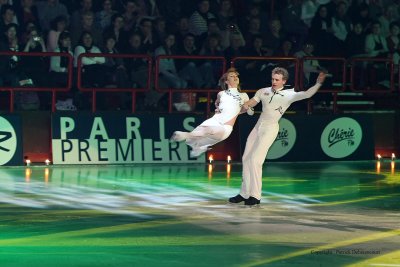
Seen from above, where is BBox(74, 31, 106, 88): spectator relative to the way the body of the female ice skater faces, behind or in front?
behind

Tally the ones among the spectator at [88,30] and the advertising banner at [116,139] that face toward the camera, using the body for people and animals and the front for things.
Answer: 2

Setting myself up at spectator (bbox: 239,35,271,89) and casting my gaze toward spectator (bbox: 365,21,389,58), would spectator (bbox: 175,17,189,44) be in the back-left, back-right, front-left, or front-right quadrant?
back-left

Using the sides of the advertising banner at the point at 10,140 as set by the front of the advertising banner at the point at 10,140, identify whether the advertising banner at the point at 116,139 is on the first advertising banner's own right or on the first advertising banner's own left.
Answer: on the first advertising banner's own left

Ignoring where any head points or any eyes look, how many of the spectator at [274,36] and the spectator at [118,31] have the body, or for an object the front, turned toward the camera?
2

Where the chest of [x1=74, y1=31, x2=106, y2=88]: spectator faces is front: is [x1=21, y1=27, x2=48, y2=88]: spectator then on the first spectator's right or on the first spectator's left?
on the first spectator's right

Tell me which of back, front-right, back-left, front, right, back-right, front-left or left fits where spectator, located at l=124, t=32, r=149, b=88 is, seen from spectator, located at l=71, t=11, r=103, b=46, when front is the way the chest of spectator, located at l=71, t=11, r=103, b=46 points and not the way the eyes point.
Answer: left

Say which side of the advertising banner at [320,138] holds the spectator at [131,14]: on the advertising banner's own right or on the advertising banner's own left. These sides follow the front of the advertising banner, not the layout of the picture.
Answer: on the advertising banner's own right
